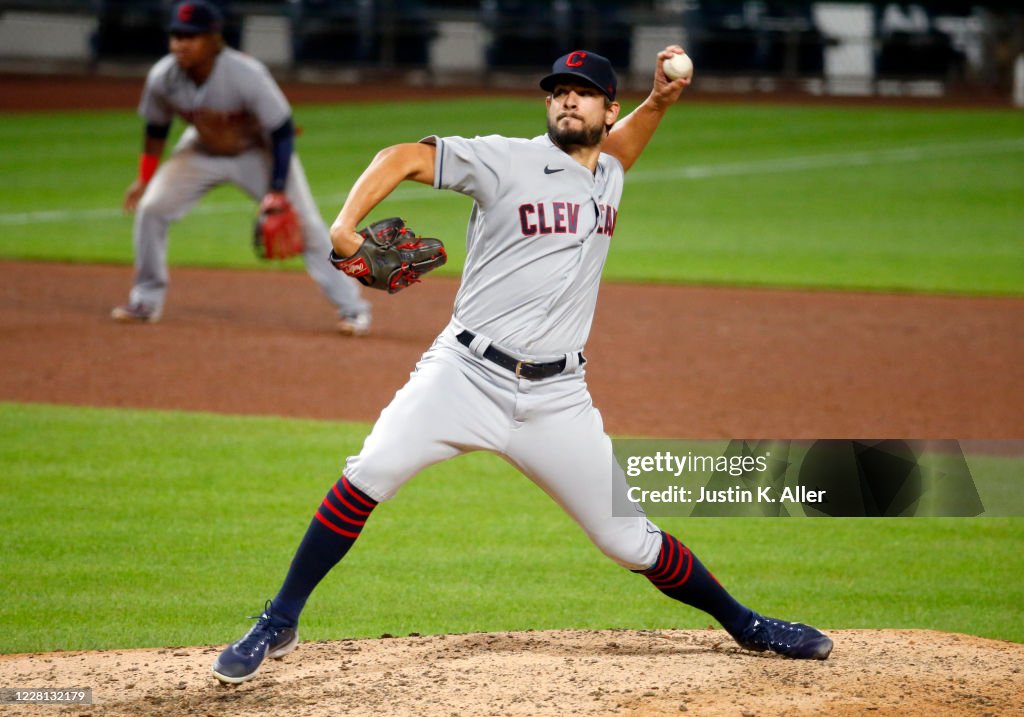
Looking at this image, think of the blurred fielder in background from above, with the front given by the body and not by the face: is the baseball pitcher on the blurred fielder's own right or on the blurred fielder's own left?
on the blurred fielder's own left

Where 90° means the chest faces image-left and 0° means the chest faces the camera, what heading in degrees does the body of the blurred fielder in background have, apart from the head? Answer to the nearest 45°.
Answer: approximately 45°

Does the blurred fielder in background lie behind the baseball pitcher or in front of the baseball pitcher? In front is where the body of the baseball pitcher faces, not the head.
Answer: behind

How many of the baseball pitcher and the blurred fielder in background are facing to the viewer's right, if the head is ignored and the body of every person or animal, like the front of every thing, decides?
0

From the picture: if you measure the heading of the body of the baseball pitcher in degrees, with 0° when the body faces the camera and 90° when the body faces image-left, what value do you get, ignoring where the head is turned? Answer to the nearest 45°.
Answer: approximately 0°
